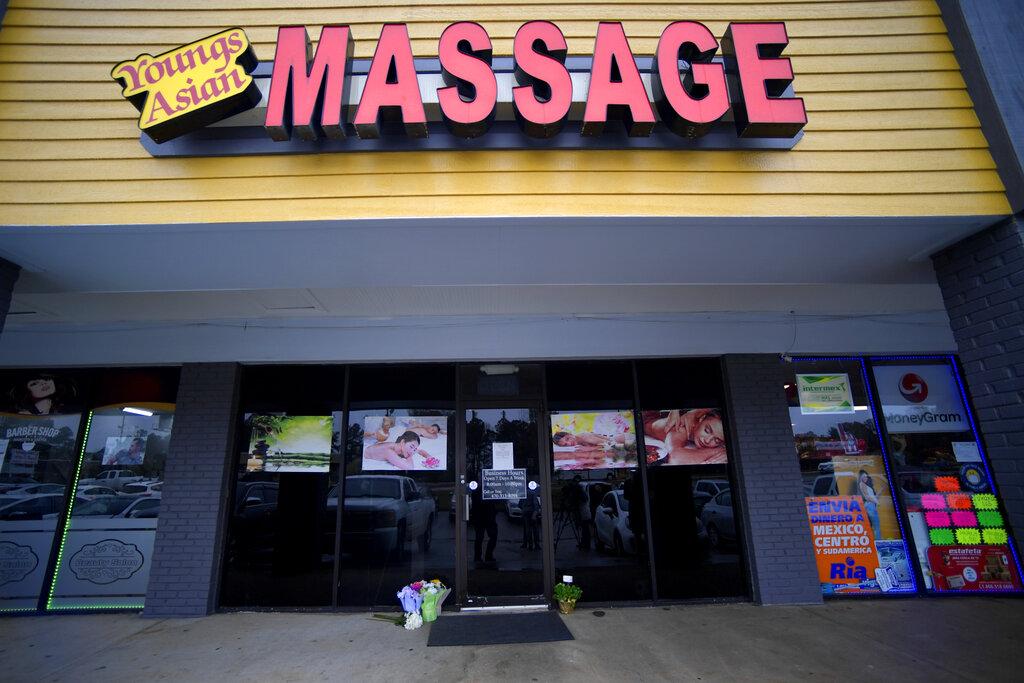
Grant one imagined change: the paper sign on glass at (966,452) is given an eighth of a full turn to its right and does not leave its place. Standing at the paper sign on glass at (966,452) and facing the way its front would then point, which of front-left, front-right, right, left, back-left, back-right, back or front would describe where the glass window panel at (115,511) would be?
front

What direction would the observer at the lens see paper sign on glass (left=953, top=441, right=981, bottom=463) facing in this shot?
facing the viewer

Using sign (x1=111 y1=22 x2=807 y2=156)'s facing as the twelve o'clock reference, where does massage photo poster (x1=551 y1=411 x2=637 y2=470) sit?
The massage photo poster is roughly at 7 o'clock from the sign.

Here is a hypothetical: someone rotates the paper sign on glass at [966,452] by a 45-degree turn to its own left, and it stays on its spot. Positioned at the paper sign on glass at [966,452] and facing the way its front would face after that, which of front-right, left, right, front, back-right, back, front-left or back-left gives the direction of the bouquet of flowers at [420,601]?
right

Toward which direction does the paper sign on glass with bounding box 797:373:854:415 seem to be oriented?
toward the camera

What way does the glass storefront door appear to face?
toward the camera

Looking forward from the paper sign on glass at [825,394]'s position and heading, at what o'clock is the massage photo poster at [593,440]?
The massage photo poster is roughly at 2 o'clock from the paper sign on glass.

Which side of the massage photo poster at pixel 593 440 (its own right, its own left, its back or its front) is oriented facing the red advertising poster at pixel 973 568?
left

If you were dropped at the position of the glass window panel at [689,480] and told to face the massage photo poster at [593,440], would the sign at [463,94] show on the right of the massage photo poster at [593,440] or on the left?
left

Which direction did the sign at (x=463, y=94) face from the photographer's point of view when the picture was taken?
facing the viewer

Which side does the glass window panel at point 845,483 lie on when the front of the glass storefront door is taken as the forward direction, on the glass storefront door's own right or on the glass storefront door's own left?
on the glass storefront door's own left

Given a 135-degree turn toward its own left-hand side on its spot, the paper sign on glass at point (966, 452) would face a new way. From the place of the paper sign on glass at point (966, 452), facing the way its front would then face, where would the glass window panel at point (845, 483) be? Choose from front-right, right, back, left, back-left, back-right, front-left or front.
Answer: back

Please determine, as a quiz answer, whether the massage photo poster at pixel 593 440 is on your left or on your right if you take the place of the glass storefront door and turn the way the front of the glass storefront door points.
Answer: on your left
